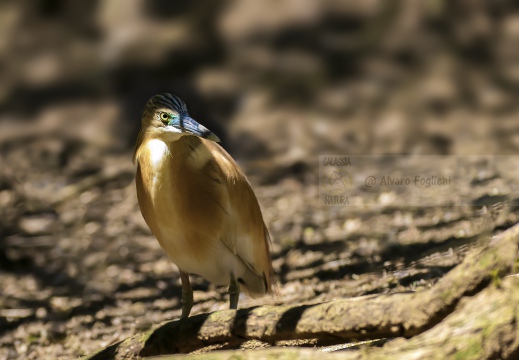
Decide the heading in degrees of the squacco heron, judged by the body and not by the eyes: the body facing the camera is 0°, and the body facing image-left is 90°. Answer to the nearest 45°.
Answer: approximately 45°
